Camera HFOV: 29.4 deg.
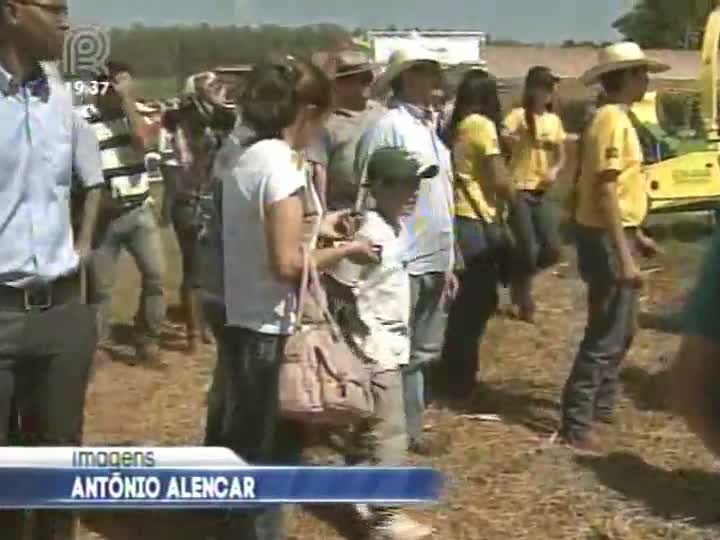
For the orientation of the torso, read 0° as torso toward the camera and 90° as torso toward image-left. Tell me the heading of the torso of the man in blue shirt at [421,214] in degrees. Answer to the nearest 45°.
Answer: approximately 315°

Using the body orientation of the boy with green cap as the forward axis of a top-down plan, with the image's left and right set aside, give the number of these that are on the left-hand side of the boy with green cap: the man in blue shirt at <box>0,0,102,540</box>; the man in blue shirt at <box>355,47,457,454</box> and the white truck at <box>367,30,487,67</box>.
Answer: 2

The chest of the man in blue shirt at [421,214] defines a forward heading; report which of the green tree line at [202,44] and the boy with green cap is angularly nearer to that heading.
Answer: the boy with green cap

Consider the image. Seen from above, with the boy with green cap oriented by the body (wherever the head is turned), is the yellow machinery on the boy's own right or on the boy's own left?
on the boy's own left

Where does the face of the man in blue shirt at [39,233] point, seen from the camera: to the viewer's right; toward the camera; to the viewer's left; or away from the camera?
to the viewer's right

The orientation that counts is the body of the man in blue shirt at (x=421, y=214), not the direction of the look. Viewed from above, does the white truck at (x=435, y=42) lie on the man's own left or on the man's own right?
on the man's own left
